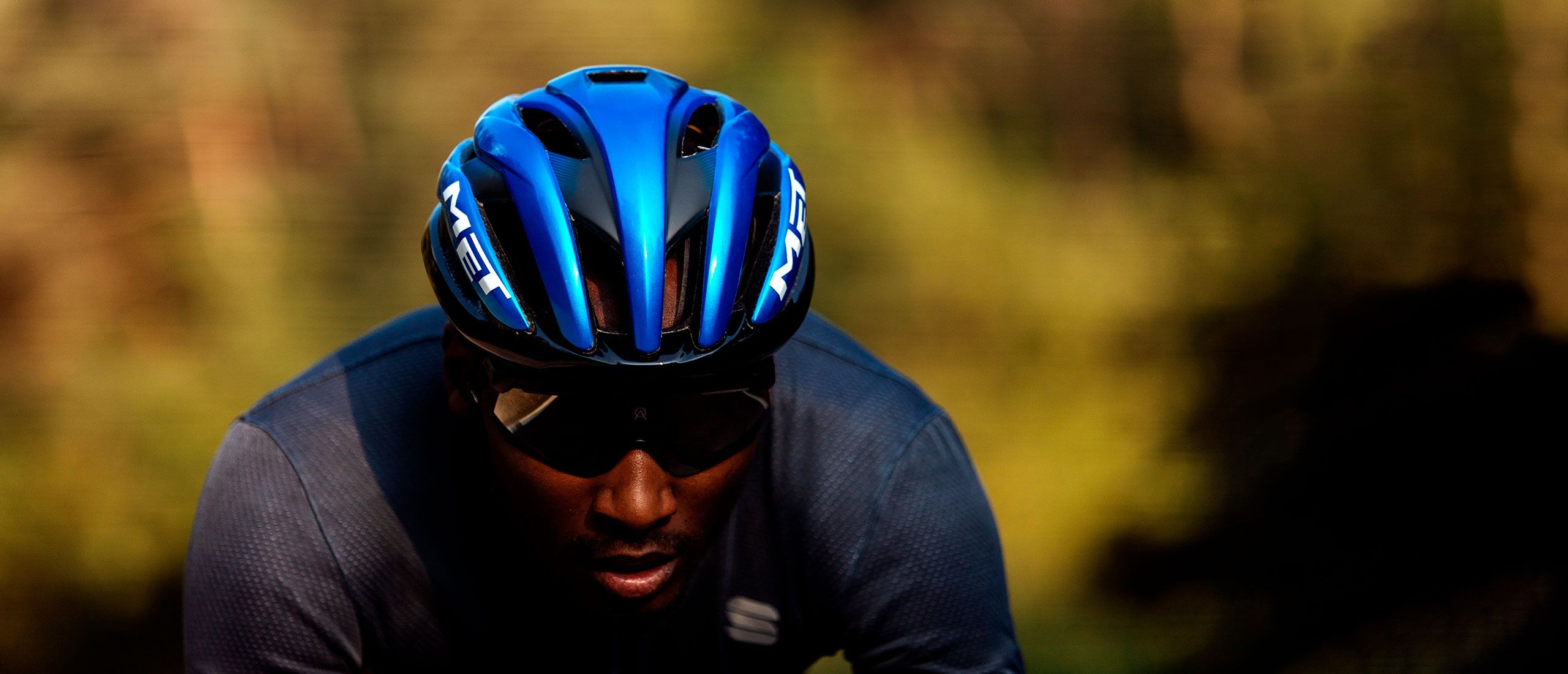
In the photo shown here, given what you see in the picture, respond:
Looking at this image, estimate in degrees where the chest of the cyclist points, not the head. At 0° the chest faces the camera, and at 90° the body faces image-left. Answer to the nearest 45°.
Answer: approximately 0°
